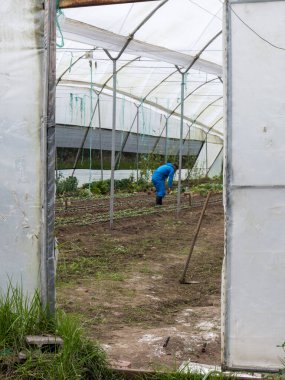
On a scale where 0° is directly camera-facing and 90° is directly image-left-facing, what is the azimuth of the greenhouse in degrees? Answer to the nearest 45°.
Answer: approximately 0°
